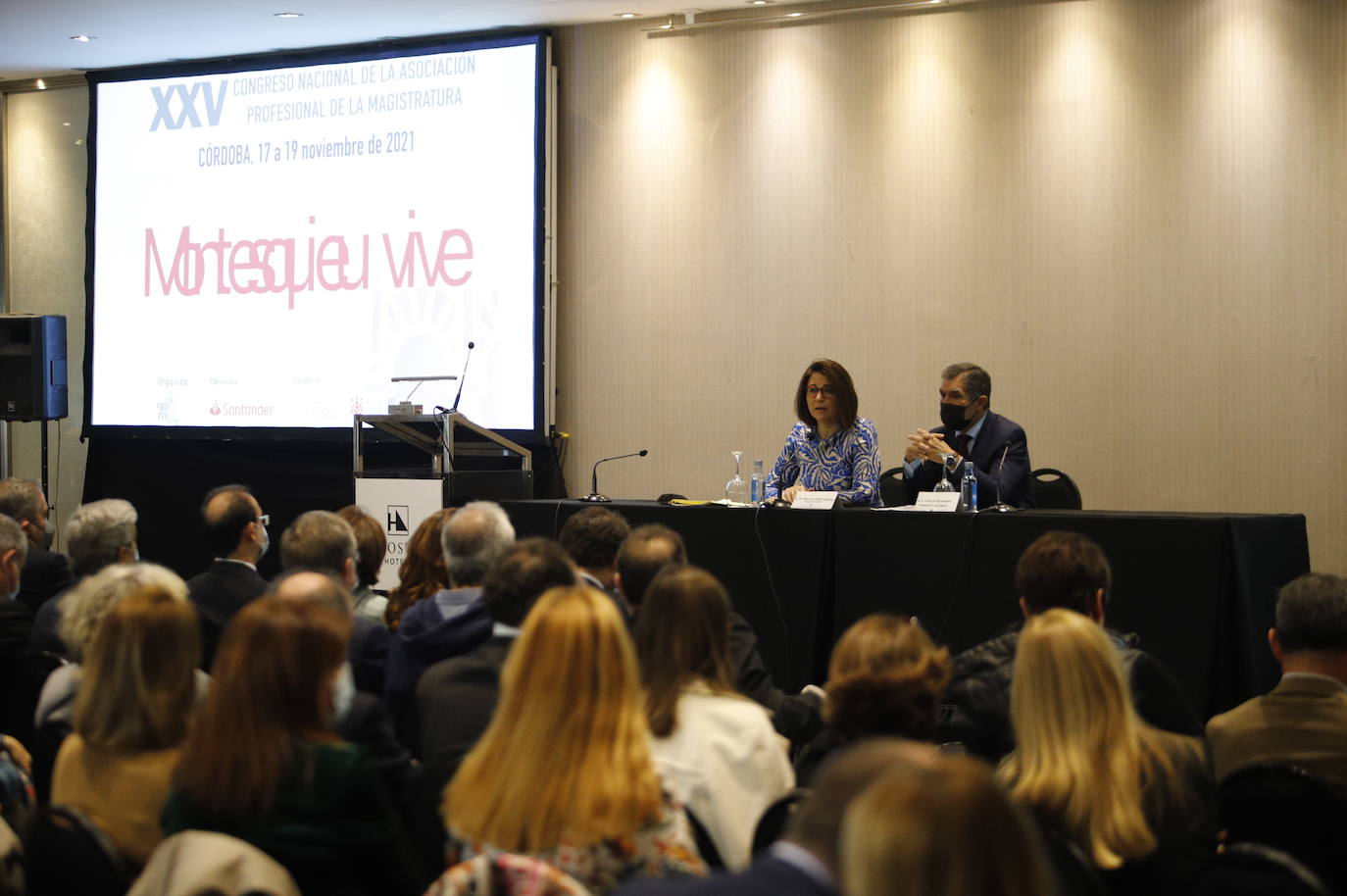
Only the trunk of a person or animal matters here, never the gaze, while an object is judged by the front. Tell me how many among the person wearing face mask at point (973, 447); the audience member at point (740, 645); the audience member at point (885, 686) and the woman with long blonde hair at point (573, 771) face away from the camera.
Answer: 3

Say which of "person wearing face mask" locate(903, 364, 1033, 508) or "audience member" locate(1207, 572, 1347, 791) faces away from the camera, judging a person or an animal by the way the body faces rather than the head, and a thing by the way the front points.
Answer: the audience member

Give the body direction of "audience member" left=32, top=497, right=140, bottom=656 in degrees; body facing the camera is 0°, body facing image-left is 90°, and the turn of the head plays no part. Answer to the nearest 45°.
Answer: approximately 225°

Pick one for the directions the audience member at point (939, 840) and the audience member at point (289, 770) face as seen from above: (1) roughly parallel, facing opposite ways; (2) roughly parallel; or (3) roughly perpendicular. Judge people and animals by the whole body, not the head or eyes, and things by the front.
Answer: roughly parallel

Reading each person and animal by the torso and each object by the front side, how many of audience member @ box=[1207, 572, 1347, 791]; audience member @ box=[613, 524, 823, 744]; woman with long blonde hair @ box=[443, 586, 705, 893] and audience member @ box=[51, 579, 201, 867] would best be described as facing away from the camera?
4

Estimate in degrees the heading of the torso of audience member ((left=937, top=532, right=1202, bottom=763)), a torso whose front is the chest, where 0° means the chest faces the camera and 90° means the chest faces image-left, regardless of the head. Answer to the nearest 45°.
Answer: approximately 180°

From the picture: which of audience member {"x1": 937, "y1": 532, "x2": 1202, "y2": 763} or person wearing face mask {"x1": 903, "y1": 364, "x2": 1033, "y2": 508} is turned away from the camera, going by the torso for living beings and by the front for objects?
the audience member

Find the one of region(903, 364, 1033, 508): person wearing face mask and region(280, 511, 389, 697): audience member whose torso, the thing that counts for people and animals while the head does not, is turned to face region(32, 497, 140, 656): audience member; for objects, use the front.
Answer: the person wearing face mask

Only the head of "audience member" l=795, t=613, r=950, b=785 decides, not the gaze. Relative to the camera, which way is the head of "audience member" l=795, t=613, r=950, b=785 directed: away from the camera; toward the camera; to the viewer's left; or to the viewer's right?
away from the camera

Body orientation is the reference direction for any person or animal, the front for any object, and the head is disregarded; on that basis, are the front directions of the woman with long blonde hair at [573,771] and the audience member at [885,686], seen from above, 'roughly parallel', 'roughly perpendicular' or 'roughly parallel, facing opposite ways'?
roughly parallel

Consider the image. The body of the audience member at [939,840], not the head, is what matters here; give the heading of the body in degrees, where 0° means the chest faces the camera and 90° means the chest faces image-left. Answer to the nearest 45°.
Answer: approximately 180°

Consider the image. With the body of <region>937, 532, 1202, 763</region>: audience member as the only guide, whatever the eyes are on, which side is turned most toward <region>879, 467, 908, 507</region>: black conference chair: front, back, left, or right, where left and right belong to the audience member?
front

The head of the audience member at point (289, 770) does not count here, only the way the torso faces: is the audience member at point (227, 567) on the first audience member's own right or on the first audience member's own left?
on the first audience member's own left

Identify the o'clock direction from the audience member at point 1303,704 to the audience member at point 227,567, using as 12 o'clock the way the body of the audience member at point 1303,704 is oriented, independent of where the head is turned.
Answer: the audience member at point 227,567 is roughly at 9 o'clock from the audience member at point 1303,704.

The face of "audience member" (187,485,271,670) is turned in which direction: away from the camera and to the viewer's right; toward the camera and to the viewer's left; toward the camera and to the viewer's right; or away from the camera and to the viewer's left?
away from the camera and to the viewer's right

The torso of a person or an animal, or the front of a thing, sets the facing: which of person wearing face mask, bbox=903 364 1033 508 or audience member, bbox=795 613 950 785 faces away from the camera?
the audience member

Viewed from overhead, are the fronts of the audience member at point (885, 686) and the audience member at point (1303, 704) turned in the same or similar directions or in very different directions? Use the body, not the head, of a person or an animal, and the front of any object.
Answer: same or similar directions

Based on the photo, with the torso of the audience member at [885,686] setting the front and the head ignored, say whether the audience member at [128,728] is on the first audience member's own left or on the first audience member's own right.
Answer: on the first audience member's own left

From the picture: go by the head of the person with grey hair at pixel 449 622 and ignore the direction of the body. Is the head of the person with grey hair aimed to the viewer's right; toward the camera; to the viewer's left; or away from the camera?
away from the camera

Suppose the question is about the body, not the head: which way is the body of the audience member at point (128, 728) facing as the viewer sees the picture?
away from the camera

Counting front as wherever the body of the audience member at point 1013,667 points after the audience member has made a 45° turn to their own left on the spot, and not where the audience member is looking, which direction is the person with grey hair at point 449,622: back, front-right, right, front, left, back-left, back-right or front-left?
front-left
